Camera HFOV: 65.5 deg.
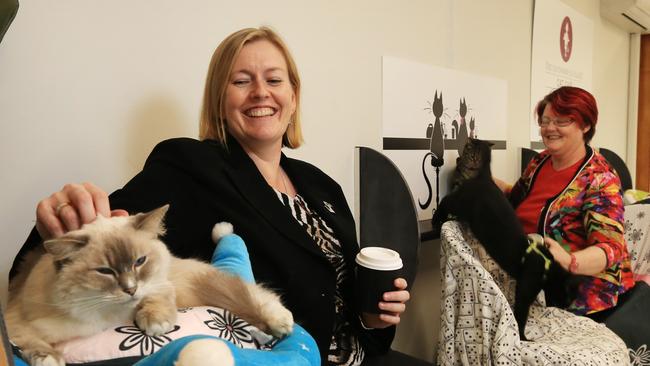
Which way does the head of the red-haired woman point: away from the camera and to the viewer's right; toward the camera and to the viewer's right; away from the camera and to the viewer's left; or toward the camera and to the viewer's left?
toward the camera and to the viewer's left

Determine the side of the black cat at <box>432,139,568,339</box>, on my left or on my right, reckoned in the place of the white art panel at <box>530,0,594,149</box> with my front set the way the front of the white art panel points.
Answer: on my right

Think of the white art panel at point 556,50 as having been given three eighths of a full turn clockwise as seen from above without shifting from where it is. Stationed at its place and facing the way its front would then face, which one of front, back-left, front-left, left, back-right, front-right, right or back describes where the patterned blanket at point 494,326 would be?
left

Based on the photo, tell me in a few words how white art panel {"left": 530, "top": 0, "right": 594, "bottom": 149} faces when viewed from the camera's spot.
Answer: facing the viewer and to the right of the viewer

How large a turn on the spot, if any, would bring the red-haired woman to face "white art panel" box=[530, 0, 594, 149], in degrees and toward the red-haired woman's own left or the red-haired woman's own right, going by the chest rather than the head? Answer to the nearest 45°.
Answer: approximately 135° to the red-haired woman's own right

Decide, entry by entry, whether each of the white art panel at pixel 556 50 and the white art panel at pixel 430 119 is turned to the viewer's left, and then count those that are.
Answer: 0

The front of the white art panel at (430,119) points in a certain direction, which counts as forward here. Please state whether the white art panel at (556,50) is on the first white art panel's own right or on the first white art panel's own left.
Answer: on the first white art panel's own left

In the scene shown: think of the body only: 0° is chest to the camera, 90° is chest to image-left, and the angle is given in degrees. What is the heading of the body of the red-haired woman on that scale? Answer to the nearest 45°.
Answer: approximately 45°

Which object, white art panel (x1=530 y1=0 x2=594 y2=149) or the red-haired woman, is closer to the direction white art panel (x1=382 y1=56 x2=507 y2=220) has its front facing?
the red-haired woman

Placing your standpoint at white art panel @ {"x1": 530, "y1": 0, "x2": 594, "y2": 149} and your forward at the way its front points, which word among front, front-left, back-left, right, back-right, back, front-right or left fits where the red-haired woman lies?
front-right

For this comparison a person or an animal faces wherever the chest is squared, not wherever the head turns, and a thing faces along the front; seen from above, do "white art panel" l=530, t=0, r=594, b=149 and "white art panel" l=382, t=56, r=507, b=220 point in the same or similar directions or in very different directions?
same or similar directions

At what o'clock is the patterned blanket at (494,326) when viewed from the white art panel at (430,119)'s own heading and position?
The patterned blanket is roughly at 1 o'clock from the white art panel.
